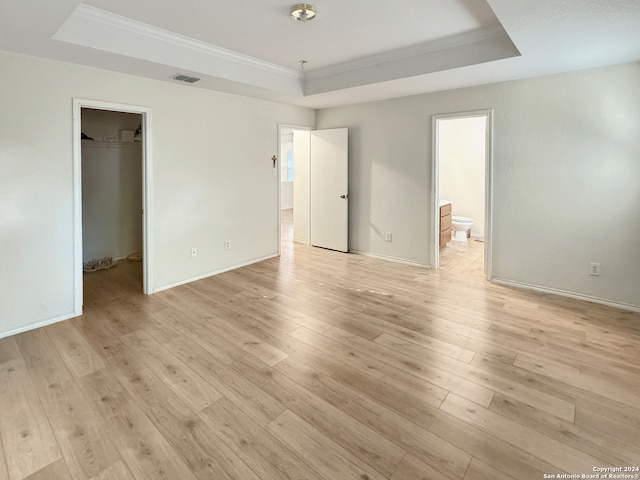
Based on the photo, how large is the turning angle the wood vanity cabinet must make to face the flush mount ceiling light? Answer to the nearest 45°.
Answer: approximately 90° to its right

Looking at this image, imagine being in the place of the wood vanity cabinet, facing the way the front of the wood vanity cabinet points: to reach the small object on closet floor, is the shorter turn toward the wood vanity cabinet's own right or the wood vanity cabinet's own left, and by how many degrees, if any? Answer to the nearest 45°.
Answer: approximately 135° to the wood vanity cabinet's own right

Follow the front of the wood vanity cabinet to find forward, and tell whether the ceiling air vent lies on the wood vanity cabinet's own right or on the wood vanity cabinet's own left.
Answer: on the wood vanity cabinet's own right

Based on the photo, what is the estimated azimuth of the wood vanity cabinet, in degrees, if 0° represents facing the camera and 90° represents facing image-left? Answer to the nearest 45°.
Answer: approximately 270°
